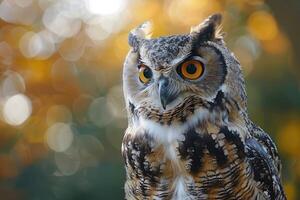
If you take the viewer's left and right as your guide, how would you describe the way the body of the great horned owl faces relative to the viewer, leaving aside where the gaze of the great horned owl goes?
facing the viewer and to the left of the viewer
